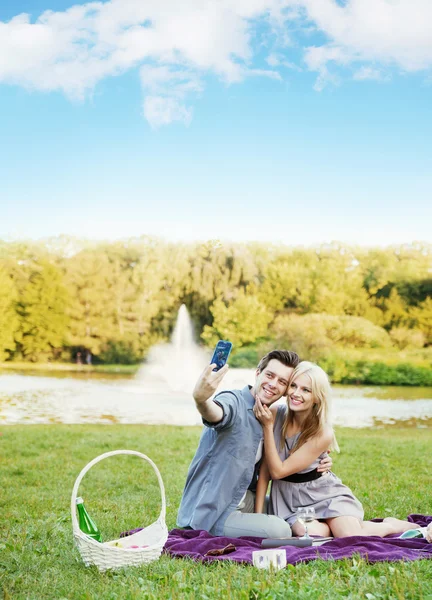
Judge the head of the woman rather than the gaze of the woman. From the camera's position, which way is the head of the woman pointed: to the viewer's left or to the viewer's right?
to the viewer's left

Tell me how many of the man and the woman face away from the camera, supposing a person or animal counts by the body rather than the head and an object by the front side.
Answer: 0

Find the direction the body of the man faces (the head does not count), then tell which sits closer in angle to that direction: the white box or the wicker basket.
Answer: the white box

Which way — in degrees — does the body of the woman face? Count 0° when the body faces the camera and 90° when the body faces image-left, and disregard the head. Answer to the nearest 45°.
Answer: approximately 45°

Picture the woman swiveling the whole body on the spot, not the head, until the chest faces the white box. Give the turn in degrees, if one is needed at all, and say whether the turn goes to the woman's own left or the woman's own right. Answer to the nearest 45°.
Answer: approximately 45° to the woman's own left

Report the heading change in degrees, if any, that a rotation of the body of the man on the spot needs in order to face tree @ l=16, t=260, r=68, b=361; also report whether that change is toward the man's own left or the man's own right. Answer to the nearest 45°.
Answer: approximately 135° to the man's own left

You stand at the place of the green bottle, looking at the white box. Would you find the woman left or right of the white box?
left

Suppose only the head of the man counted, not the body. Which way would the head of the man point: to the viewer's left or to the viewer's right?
to the viewer's left

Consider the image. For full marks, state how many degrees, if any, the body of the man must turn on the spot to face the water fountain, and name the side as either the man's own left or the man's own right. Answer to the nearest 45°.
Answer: approximately 135° to the man's own left

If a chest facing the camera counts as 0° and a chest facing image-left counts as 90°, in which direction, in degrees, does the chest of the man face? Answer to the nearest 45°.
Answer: approximately 315°
